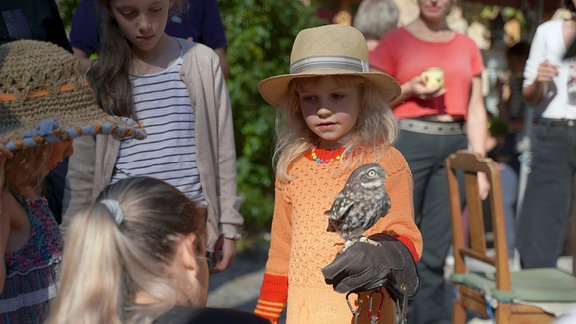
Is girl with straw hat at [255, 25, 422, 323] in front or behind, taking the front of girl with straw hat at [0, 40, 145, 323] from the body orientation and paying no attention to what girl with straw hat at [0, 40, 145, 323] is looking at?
in front

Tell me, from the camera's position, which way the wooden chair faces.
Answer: facing away from the viewer and to the right of the viewer

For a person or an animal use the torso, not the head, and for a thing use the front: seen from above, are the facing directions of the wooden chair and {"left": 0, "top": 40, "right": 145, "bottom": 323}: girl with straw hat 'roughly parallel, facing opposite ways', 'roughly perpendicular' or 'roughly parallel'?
roughly parallel

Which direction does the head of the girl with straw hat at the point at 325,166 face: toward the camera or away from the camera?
toward the camera

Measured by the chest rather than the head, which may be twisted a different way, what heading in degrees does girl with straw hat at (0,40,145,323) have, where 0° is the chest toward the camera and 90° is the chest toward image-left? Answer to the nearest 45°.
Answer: approximately 270°
